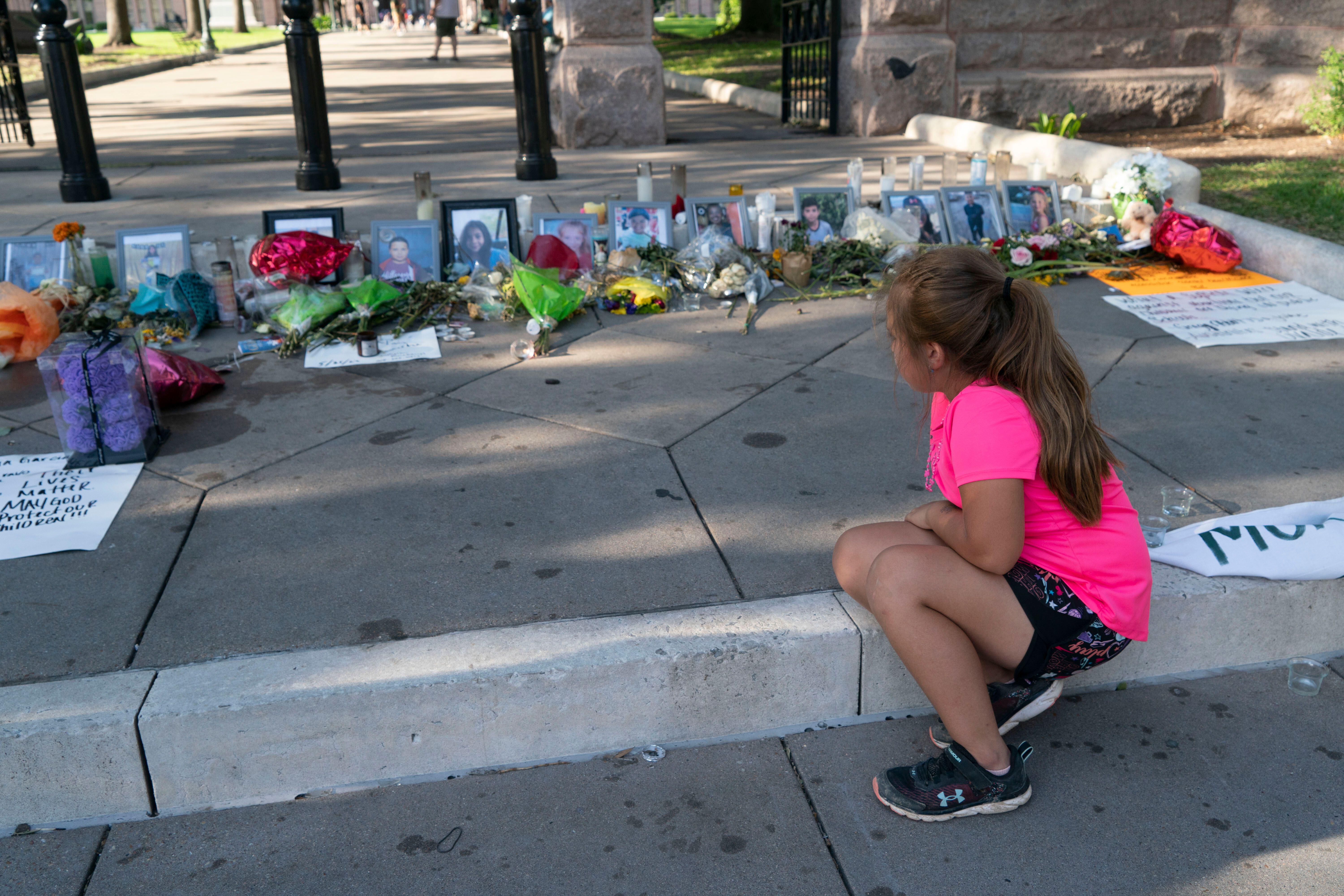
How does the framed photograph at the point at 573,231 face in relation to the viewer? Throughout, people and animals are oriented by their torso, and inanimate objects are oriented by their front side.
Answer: toward the camera

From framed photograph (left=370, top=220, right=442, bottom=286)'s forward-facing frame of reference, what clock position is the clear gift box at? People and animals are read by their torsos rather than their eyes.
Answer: The clear gift box is roughly at 1 o'clock from the framed photograph.

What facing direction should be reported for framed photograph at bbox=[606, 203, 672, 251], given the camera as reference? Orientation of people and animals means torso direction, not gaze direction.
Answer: facing the viewer

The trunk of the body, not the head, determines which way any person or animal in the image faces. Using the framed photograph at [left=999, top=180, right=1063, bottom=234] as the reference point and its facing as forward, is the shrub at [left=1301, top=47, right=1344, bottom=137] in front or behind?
behind

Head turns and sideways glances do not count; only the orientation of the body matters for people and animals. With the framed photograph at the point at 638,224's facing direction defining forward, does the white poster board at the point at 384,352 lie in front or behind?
in front

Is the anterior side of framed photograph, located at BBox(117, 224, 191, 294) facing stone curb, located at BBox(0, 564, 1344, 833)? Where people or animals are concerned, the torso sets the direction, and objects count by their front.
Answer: yes

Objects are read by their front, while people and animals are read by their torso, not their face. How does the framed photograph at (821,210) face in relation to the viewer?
toward the camera

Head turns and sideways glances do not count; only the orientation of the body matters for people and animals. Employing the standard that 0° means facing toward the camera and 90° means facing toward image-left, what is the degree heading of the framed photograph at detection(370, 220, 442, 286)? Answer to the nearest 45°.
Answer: approximately 0°

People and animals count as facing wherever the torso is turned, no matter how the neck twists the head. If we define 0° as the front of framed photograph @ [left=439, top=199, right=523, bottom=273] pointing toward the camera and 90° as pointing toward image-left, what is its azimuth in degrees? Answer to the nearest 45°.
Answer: approximately 0°
